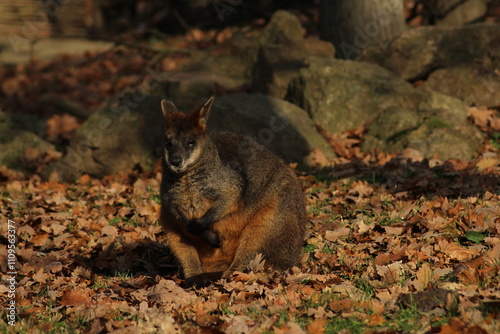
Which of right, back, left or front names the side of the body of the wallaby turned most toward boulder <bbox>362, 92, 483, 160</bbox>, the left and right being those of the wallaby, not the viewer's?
back

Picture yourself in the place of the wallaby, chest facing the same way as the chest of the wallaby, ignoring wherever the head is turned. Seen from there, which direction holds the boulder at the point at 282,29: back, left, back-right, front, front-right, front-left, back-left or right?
back-right

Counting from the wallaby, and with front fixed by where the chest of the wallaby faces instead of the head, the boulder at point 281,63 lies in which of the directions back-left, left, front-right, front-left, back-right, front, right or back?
back-right

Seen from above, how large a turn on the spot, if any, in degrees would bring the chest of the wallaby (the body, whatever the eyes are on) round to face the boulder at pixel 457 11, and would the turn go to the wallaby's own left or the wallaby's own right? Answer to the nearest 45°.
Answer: approximately 180°

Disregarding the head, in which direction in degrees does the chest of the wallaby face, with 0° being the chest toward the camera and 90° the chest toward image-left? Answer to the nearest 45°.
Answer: approximately 45°

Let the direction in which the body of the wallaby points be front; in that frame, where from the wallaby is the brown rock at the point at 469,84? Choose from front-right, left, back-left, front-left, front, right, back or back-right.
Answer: back

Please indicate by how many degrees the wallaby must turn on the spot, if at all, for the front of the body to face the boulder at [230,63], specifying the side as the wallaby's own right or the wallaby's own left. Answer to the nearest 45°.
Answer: approximately 135° to the wallaby's own right

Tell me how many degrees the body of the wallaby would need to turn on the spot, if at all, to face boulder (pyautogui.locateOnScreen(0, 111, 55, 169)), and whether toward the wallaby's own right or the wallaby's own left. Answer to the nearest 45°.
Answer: approximately 90° to the wallaby's own right

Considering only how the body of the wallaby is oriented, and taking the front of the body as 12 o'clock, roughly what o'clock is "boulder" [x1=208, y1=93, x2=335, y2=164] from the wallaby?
The boulder is roughly at 5 o'clock from the wallaby.

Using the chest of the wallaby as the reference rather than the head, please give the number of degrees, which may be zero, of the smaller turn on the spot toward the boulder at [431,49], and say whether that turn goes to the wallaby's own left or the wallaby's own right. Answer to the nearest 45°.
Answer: approximately 180°
